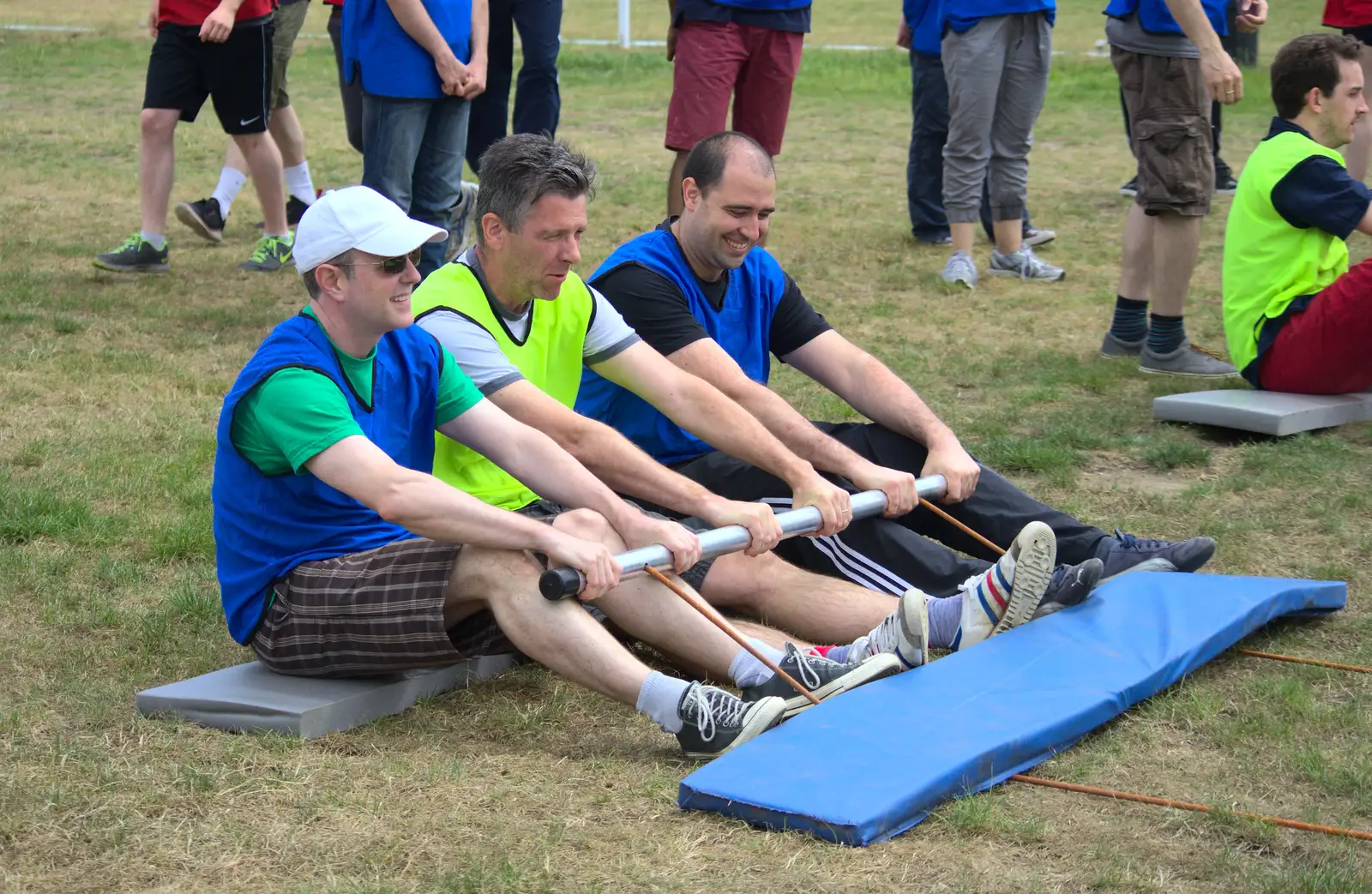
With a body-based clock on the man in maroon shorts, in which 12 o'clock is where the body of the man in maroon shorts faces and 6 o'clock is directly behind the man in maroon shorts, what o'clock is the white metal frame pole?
The white metal frame pole is roughly at 6 o'clock from the man in maroon shorts.

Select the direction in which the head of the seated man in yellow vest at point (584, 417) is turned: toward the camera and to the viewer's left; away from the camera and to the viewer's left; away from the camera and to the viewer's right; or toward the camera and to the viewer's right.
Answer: toward the camera and to the viewer's right

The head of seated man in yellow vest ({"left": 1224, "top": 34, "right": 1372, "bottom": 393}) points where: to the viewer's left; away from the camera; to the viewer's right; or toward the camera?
to the viewer's right

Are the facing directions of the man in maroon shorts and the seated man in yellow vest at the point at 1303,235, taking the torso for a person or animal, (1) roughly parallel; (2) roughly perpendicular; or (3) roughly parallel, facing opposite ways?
roughly perpendicular

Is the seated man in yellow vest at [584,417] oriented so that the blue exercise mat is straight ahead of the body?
yes

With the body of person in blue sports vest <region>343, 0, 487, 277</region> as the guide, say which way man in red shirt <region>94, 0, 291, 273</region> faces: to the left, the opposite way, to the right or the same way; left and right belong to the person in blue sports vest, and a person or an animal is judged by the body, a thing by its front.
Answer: to the right

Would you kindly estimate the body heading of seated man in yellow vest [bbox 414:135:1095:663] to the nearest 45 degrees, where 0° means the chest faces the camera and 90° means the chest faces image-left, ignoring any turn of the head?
approximately 315°

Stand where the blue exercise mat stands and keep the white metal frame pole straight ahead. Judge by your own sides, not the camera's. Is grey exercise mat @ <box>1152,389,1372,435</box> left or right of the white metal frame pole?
right

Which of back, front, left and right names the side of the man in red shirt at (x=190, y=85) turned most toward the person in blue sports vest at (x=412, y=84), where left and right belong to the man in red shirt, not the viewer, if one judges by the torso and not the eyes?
left

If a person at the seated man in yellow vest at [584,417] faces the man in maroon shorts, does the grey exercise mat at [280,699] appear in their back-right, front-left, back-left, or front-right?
back-left
